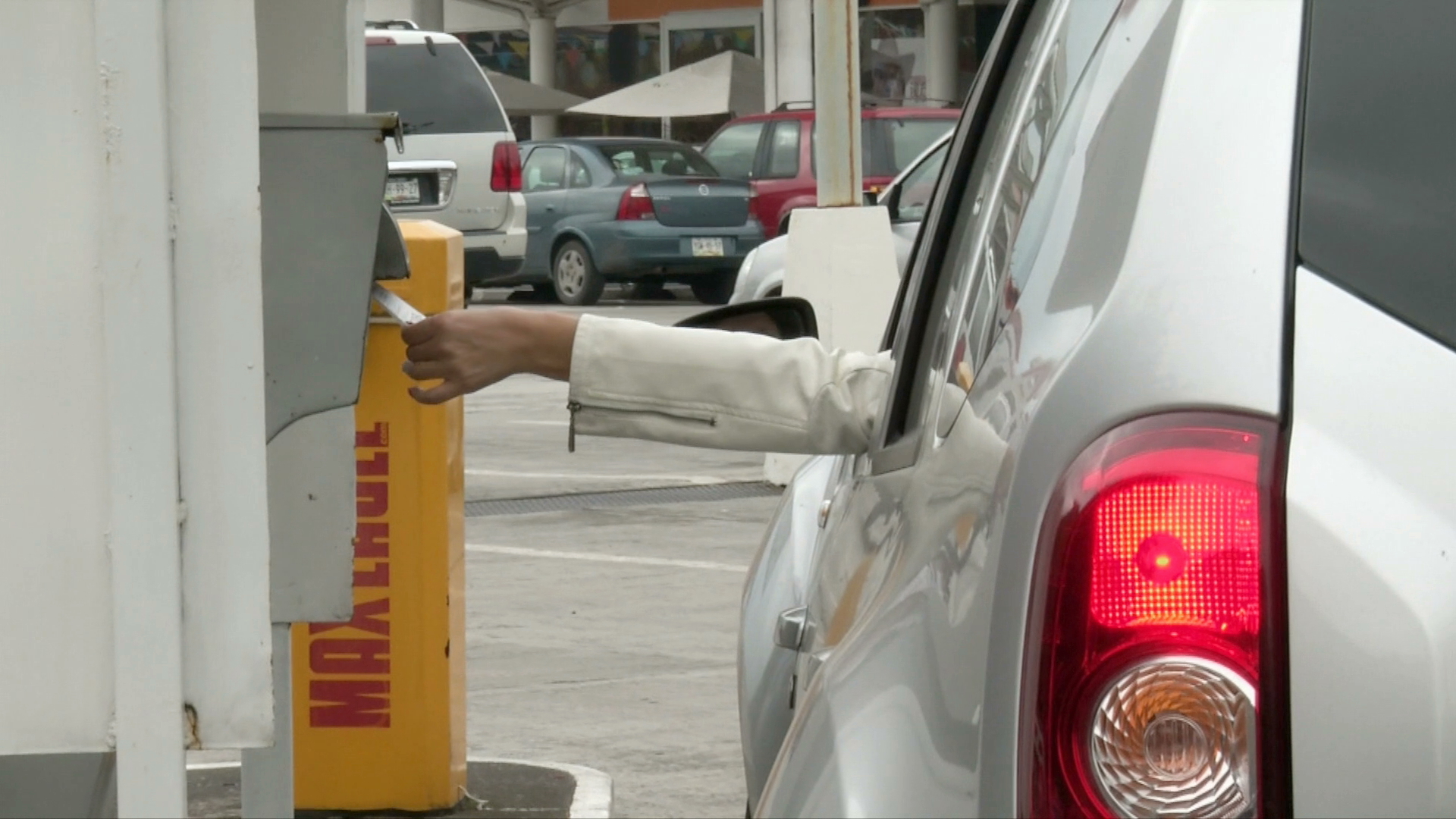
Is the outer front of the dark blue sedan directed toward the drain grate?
no

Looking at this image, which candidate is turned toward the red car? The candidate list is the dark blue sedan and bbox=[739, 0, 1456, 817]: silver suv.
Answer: the silver suv

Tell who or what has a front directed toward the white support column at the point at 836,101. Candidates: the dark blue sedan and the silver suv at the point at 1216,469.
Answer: the silver suv

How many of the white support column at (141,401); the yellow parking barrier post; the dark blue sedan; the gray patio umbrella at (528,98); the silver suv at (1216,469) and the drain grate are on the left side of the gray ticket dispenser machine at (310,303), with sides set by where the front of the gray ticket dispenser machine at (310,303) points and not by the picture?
4

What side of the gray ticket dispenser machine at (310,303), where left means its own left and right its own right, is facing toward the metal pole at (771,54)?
left

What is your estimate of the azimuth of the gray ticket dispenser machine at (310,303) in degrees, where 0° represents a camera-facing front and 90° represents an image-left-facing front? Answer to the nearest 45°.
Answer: approximately 270°

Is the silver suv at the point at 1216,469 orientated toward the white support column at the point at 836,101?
yes

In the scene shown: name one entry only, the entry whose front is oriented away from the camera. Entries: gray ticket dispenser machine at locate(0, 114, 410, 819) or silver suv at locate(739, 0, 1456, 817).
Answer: the silver suv

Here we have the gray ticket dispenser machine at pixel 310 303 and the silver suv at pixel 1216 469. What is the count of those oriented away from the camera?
1

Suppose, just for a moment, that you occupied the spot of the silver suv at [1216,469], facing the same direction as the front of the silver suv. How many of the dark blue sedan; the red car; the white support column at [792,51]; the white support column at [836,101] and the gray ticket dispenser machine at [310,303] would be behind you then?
0

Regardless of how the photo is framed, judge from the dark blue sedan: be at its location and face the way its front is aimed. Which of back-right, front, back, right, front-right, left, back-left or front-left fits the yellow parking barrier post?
back-left

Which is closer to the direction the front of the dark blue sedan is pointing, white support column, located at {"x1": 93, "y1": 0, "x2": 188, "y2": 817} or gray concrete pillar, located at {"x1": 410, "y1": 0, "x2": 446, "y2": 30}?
the gray concrete pillar

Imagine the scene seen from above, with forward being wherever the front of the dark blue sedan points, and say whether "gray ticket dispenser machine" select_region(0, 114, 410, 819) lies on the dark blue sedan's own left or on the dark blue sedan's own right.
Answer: on the dark blue sedan's own left

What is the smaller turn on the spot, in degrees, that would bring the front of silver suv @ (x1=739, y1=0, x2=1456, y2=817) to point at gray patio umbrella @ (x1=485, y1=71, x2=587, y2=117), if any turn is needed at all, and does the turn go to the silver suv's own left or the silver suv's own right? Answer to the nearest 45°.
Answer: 0° — it already faces it

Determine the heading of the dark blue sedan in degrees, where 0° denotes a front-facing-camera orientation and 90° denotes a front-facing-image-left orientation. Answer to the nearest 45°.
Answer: approximately 135°

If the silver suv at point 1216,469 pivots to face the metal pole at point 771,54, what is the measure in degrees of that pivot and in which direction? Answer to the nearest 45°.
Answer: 0° — it already faces it

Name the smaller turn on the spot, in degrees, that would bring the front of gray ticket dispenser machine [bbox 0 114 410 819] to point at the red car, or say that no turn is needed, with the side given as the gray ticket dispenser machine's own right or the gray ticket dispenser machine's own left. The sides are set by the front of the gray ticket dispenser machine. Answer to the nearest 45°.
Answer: approximately 90° to the gray ticket dispenser machine's own left

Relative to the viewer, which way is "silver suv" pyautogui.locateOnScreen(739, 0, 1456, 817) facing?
away from the camera
